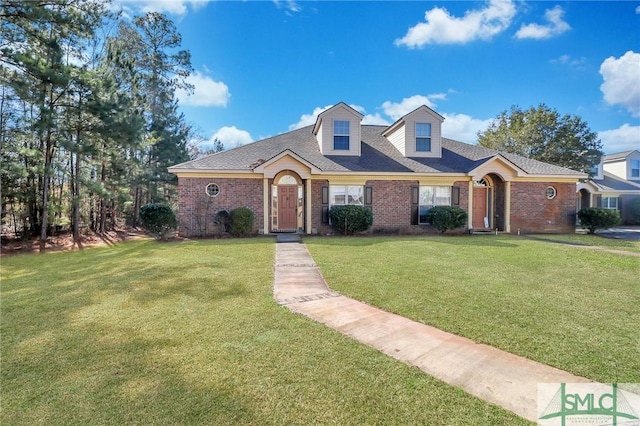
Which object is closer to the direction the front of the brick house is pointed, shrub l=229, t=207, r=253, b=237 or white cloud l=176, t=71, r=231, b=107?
the shrub

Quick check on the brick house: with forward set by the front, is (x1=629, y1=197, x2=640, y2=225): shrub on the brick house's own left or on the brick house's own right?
on the brick house's own left

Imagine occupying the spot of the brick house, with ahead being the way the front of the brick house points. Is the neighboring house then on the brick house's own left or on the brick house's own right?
on the brick house's own left

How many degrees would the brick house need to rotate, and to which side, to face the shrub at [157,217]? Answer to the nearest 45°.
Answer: approximately 45° to its right

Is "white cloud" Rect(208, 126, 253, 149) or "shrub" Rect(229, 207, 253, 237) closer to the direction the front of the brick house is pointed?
the shrub

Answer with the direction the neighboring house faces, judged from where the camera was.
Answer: facing the viewer

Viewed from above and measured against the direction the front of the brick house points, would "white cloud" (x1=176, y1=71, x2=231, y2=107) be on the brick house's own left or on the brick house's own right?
on the brick house's own right

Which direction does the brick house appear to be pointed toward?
toward the camera
